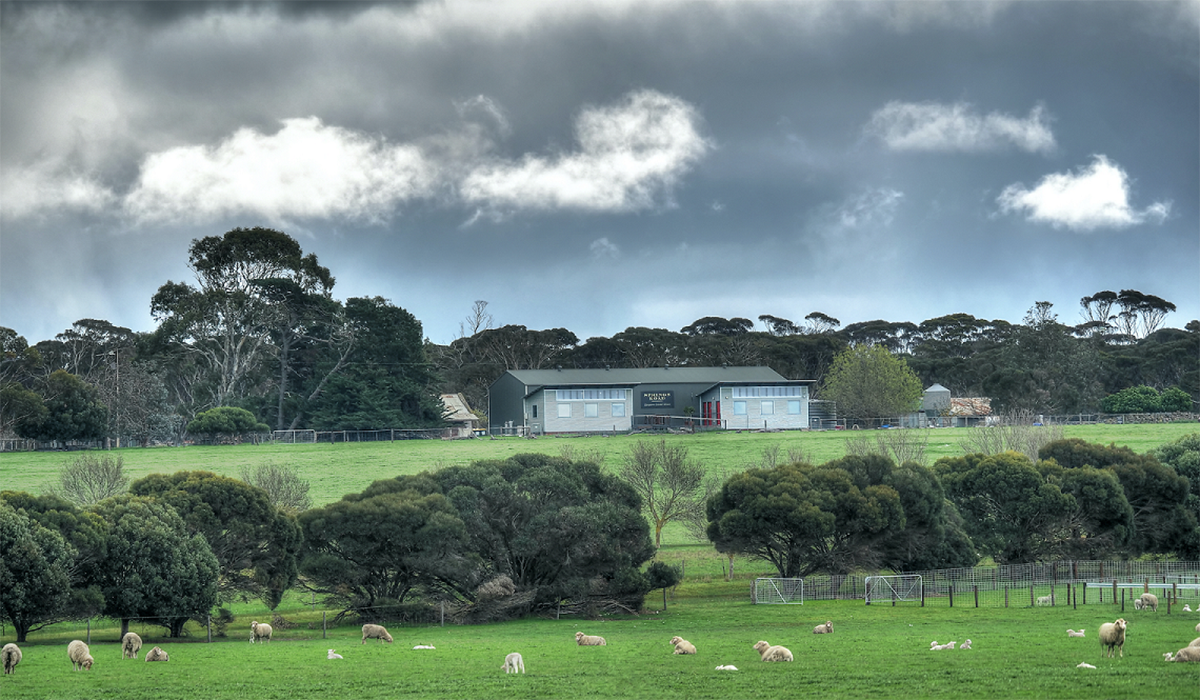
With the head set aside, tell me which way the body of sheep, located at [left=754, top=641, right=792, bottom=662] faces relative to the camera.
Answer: to the viewer's left

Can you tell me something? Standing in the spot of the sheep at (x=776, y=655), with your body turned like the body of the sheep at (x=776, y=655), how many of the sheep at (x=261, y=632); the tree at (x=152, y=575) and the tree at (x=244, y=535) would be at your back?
0

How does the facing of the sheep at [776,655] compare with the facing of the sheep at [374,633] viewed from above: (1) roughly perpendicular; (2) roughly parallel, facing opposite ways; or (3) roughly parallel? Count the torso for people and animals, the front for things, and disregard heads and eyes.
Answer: roughly parallel, facing opposite ways

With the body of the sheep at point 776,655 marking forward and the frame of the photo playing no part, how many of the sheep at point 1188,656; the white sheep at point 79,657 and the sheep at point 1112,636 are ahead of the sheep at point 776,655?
1
